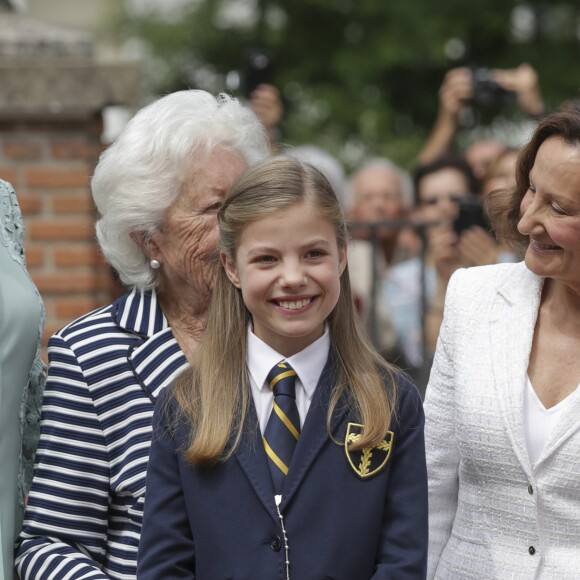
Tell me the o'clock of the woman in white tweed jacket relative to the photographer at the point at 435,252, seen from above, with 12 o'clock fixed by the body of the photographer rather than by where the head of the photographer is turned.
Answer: The woman in white tweed jacket is roughly at 12 o'clock from the photographer.

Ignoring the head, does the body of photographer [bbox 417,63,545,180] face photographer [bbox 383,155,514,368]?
yes

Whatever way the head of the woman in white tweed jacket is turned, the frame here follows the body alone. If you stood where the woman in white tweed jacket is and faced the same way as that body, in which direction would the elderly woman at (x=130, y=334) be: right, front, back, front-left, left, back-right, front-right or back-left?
right

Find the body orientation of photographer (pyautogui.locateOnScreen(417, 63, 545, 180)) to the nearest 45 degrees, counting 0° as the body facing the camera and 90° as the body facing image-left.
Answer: approximately 0°

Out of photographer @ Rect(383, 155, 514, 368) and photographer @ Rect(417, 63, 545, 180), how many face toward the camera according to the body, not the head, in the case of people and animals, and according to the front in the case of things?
2

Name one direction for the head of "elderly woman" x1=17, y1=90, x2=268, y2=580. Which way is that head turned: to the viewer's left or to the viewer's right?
to the viewer's right

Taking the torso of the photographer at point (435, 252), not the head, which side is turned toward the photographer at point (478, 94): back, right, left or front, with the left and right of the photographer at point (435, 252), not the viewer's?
back
